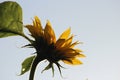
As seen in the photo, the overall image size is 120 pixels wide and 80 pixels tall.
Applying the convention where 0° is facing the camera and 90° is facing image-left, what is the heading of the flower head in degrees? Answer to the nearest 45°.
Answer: approximately 270°

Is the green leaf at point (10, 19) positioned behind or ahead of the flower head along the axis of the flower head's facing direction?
behind

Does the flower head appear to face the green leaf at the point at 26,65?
no
